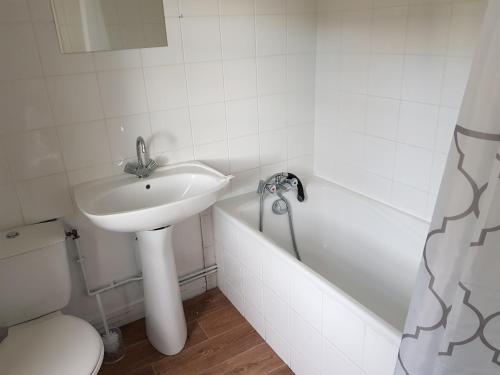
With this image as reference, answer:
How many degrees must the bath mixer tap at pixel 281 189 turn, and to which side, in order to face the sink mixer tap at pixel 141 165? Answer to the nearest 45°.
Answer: approximately 90° to its right

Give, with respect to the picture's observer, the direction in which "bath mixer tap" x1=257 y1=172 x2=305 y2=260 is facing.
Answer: facing the viewer and to the right of the viewer

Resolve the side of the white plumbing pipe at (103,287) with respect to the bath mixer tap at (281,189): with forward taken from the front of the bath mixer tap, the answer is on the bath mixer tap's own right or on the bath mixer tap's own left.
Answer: on the bath mixer tap's own right

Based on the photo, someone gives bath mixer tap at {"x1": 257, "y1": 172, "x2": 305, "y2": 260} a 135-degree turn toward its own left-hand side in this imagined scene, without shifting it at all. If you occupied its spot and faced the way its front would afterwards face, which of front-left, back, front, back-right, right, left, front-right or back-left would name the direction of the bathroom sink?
back-left

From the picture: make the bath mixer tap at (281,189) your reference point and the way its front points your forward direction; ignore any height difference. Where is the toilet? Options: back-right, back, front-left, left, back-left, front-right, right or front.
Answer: right

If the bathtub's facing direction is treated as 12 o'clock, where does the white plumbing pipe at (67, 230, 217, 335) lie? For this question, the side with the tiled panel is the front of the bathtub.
The white plumbing pipe is roughly at 1 o'clock from the bathtub.

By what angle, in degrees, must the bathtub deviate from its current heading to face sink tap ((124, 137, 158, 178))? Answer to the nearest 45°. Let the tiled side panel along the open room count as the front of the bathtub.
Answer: approximately 45° to its right

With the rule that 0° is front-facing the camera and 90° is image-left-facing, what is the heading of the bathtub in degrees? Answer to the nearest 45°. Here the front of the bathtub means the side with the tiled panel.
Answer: approximately 45°
